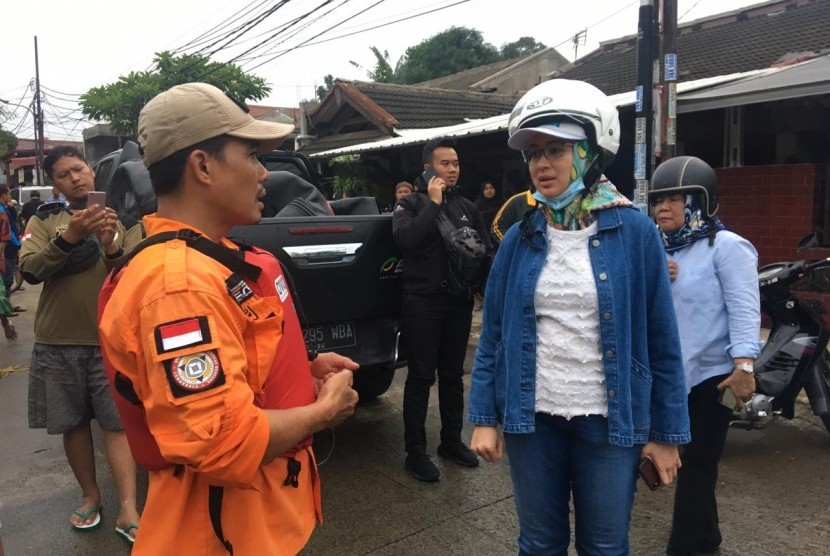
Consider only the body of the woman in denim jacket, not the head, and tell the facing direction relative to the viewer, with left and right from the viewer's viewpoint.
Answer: facing the viewer and to the left of the viewer

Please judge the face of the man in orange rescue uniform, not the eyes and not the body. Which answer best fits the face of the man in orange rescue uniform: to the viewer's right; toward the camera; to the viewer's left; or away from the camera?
to the viewer's right

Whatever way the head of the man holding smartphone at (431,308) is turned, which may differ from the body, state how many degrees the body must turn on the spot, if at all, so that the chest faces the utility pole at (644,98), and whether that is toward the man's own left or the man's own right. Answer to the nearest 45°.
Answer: approximately 90° to the man's own left

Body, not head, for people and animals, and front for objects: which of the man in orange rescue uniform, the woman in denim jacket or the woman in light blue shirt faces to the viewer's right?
the man in orange rescue uniform

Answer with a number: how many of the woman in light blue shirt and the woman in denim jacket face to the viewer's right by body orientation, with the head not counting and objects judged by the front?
0

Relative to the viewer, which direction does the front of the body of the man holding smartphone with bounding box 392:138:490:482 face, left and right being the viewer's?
facing the viewer and to the right of the viewer

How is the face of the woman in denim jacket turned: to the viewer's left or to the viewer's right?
to the viewer's left

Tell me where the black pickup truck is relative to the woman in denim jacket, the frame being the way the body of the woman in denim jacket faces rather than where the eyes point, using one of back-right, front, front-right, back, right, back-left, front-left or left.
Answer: right

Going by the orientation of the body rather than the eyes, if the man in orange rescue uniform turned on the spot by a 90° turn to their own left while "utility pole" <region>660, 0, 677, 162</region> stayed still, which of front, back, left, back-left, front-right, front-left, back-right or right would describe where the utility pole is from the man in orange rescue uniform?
front-right

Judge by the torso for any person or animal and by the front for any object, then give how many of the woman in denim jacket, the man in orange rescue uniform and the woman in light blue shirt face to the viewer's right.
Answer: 1

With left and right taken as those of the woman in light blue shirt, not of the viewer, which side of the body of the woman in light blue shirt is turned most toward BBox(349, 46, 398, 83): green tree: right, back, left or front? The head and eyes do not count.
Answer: right

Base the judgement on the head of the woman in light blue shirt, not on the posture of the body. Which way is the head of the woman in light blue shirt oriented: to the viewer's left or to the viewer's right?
to the viewer's left
